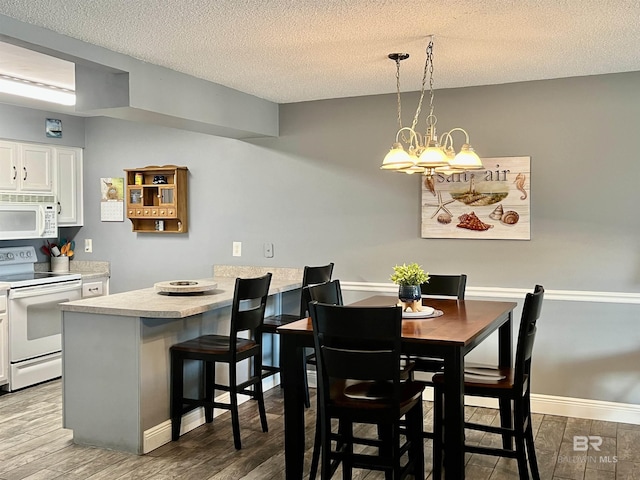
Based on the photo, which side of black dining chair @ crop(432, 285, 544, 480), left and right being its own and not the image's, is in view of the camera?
left

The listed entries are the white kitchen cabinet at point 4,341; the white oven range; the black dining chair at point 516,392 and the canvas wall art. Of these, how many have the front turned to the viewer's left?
1

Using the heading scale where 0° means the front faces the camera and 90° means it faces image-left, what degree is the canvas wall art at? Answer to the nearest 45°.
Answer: approximately 0°

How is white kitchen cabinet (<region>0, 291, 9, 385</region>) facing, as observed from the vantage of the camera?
facing the viewer and to the right of the viewer

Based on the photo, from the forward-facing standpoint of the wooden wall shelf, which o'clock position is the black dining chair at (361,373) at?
The black dining chair is roughly at 10 o'clock from the wooden wall shelf.

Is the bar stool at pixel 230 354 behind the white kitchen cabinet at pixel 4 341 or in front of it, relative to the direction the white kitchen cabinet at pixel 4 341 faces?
in front

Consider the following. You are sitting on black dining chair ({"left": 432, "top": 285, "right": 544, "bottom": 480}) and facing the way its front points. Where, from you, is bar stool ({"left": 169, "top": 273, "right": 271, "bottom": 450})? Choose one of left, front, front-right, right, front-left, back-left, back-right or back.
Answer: front

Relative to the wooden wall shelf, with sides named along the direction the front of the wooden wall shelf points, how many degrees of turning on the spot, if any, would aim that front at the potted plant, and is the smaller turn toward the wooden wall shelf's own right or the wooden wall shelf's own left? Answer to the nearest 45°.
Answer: approximately 90° to the wooden wall shelf's own left

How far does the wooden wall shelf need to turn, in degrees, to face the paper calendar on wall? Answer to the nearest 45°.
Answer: approximately 90° to its right

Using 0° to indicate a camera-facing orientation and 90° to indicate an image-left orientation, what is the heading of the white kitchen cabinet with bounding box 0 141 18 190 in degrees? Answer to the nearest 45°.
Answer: approximately 315°

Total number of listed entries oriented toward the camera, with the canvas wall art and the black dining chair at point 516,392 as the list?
1

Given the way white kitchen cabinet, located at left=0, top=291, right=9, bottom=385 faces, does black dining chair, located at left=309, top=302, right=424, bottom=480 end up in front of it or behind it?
in front

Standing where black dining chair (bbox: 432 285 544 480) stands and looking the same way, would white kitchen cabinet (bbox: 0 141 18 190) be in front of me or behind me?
in front

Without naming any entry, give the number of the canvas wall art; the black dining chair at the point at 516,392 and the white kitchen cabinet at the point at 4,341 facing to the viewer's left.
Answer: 1
